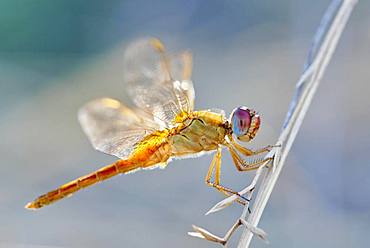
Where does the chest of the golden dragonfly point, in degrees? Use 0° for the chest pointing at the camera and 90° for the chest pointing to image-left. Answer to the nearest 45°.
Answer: approximately 270°
